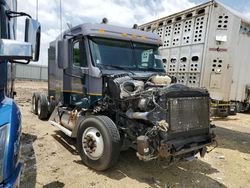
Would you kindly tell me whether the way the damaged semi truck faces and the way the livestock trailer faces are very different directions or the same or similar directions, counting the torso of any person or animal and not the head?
very different directions

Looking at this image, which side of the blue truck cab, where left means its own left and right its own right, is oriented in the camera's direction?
front

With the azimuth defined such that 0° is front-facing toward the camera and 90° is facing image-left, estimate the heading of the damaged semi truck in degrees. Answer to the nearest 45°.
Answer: approximately 315°

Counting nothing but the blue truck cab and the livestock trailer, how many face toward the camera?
1

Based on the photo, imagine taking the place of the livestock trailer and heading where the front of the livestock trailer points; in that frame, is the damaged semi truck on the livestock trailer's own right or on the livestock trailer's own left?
on the livestock trailer's own left

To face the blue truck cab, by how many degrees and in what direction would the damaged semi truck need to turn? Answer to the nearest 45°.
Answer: approximately 90° to its right

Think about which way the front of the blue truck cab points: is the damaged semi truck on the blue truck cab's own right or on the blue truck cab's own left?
on the blue truck cab's own left

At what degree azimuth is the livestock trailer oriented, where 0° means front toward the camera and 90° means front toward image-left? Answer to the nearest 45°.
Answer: approximately 135°

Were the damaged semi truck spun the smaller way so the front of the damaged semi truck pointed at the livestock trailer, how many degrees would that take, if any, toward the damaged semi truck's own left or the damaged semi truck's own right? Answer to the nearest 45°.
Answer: approximately 90° to the damaged semi truck's own left
